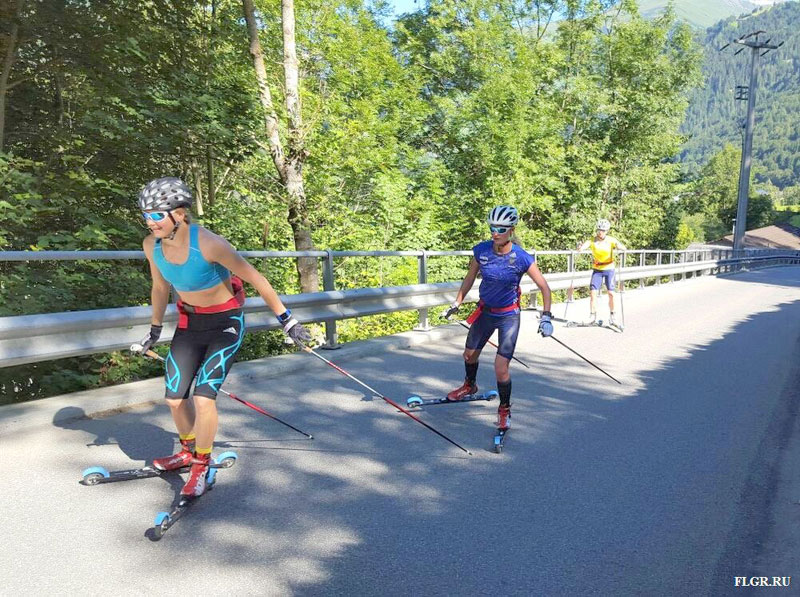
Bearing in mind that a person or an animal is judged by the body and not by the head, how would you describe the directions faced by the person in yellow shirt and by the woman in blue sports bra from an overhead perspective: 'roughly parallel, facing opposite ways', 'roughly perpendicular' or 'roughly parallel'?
roughly parallel

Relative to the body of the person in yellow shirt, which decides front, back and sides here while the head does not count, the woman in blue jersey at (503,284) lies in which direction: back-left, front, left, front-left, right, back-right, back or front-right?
front

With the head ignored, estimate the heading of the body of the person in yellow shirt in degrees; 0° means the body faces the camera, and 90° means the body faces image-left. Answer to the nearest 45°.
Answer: approximately 0°

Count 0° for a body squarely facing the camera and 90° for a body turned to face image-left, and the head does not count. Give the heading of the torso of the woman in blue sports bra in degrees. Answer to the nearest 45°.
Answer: approximately 45°

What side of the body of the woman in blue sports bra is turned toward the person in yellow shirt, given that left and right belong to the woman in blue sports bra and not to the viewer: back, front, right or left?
back

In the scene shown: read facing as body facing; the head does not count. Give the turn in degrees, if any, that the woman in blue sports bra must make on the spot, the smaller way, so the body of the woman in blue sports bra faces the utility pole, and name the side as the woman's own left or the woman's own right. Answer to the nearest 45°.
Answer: approximately 180°

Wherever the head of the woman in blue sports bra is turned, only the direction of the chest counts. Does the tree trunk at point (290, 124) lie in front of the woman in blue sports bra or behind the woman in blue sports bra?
behind

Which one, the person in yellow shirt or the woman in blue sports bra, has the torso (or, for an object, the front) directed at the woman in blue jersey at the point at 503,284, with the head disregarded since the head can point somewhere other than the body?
the person in yellow shirt

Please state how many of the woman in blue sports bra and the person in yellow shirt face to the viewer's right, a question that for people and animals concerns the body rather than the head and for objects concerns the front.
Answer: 0

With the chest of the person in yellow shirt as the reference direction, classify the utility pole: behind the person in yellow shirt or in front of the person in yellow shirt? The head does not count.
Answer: behind
